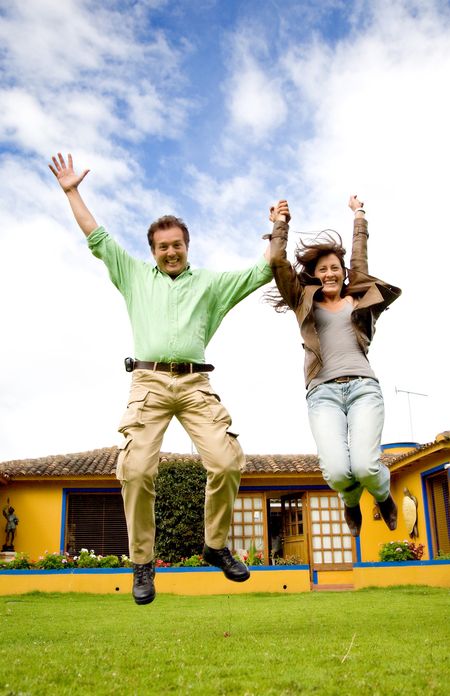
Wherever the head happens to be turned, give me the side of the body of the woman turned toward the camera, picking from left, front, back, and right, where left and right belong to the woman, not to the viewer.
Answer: front

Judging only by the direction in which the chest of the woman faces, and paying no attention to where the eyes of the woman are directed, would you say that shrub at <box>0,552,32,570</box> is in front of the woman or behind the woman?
behind

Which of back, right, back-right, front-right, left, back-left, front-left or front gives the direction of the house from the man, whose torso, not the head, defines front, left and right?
back

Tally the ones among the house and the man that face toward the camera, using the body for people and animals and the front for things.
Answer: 2

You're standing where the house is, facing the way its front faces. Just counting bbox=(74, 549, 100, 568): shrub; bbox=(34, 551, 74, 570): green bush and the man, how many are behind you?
0

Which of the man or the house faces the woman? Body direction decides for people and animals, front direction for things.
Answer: the house

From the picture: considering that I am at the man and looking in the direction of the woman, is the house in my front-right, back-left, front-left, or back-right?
front-left

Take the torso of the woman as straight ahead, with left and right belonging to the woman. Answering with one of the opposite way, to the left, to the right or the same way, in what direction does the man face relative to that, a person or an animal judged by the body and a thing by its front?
the same way

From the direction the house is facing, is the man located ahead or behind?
ahead

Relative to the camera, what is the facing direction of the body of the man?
toward the camera

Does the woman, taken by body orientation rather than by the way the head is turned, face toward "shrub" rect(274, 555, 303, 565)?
no

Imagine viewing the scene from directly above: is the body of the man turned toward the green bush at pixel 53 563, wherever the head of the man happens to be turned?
no

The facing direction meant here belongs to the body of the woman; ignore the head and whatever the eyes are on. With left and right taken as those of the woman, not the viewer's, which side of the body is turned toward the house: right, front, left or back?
back

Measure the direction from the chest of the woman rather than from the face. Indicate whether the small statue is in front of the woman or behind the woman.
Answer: behind

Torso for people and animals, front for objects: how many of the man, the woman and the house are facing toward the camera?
3

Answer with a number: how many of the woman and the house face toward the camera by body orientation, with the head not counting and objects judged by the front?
2

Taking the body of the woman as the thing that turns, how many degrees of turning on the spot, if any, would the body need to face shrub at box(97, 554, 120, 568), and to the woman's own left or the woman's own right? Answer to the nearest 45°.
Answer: approximately 135° to the woman's own right

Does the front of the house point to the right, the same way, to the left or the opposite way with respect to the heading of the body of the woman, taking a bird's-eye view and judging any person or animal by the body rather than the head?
the same way

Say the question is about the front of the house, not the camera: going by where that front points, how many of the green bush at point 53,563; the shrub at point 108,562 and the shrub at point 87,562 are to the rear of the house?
0
